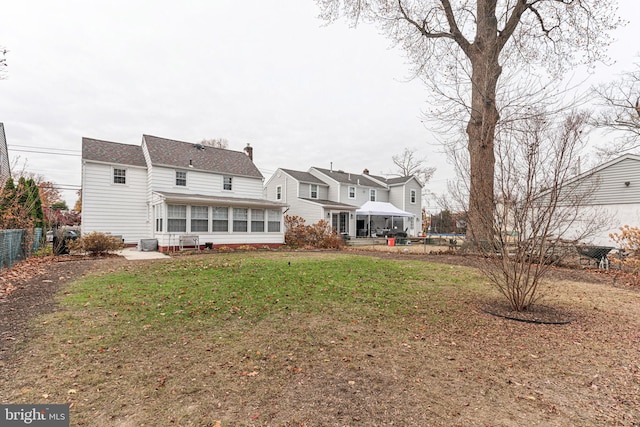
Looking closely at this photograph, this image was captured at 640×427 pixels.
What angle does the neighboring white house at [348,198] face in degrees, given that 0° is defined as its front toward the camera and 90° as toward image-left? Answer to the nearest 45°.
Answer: approximately 135°

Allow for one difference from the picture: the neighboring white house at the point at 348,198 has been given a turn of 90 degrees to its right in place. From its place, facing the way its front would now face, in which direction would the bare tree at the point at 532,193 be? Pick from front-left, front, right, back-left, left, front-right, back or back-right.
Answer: back-right

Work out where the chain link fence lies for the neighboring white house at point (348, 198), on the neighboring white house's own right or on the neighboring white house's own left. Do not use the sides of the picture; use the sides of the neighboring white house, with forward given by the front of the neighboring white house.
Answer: on the neighboring white house's own left

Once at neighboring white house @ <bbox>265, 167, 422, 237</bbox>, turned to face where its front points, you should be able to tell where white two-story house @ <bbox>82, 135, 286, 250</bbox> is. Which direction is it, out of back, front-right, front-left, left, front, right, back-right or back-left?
left

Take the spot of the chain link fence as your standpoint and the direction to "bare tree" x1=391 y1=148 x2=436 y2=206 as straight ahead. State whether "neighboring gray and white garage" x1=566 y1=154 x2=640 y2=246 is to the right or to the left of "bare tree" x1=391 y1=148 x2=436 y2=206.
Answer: right
